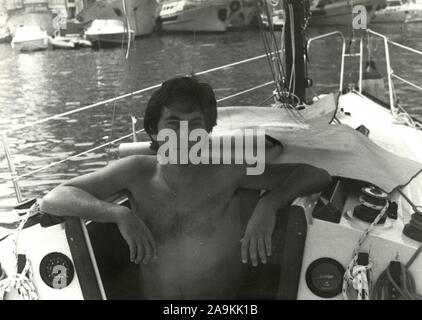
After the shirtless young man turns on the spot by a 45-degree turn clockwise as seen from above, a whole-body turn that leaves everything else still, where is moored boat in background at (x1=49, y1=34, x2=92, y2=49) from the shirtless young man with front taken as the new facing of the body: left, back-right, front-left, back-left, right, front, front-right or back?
back-right

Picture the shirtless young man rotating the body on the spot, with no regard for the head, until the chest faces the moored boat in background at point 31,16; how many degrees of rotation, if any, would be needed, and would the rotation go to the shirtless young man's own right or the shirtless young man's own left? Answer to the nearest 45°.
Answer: approximately 180°

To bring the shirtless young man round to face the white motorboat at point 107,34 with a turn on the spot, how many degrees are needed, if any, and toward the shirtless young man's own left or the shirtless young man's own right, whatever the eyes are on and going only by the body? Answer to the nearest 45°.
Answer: approximately 180°

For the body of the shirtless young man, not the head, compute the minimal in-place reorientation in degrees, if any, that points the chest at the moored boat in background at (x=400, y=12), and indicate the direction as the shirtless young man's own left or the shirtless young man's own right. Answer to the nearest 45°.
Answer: approximately 135° to the shirtless young man's own left

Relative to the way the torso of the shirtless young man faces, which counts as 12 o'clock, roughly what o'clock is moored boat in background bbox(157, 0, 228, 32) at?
The moored boat in background is roughly at 6 o'clock from the shirtless young man.

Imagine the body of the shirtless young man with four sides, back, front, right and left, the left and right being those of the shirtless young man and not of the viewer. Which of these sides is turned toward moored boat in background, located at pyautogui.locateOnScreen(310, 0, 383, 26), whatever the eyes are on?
back
